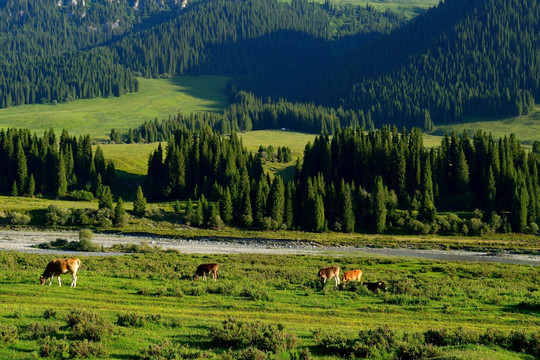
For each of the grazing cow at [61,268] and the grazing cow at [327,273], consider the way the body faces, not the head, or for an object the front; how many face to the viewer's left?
2

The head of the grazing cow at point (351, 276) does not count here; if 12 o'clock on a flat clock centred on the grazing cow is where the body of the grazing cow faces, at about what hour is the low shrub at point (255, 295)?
The low shrub is roughly at 10 o'clock from the grazing cow.

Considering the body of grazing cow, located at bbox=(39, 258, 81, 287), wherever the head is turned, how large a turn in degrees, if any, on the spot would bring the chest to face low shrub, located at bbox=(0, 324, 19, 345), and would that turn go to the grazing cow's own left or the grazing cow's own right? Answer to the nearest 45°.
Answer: approximately 90° to the grazing cow's own left

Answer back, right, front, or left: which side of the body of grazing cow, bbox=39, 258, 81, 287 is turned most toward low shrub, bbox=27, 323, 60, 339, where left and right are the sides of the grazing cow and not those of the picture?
left

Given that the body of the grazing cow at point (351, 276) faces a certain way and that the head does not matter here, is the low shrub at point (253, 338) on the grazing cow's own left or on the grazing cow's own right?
on the grazing cow's own left

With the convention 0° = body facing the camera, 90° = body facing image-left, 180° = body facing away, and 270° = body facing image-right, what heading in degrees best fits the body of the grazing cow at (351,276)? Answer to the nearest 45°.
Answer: approximately 90°

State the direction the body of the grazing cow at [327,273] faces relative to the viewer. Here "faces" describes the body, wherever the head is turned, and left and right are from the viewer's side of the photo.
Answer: facing to the left of the viewer

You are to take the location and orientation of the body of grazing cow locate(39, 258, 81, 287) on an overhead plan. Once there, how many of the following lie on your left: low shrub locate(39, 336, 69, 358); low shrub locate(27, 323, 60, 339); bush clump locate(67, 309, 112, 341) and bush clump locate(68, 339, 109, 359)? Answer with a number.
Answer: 4

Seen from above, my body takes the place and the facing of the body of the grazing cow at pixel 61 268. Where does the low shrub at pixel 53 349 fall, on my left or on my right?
on my left

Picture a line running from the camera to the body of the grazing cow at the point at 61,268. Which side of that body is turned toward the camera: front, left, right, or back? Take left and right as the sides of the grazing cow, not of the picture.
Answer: left
